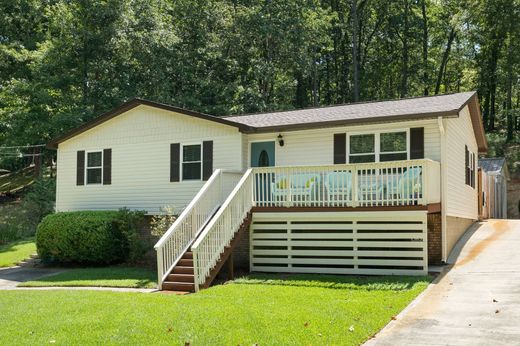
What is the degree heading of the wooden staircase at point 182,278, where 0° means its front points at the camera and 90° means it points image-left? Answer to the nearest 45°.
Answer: approximately 45°

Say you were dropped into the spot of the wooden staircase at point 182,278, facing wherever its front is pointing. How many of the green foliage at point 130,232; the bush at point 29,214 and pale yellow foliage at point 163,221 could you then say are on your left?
0

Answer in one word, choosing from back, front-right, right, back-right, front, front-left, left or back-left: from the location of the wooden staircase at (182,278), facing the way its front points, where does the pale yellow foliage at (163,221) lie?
back-right

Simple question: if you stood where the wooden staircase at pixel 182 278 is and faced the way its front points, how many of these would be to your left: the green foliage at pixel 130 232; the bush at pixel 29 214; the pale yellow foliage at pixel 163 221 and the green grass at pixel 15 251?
0

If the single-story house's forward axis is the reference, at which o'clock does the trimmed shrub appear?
The trimmed shrub is roughly at 2 o'clock from the single-story house.

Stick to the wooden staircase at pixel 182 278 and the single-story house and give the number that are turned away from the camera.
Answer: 0

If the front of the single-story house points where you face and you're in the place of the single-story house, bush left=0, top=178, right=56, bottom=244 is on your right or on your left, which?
on your right

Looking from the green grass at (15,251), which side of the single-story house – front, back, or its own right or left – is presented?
right

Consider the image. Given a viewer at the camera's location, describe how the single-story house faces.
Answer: facing the viewer and to the left of the viewer

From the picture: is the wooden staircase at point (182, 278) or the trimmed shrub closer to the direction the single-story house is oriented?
the wooden staircase
